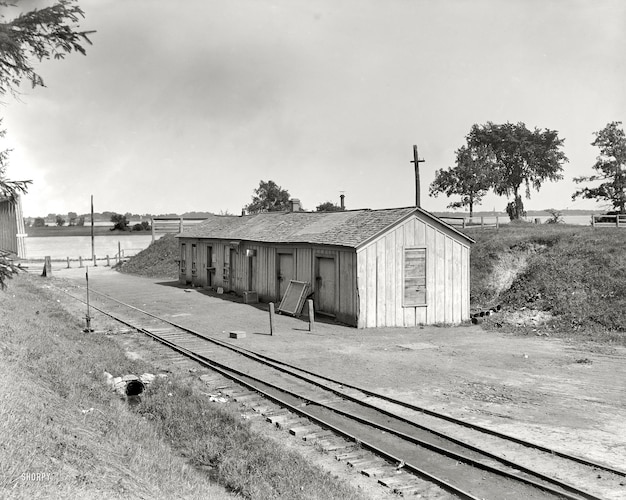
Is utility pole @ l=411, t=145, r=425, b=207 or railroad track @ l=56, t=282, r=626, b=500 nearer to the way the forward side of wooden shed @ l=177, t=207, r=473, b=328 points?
the railroad track

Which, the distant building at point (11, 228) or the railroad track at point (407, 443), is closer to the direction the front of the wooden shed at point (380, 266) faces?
the railroad track

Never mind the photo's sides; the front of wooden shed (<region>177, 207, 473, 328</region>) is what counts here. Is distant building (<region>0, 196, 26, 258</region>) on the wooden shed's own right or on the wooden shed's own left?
on the wooden shed's own right

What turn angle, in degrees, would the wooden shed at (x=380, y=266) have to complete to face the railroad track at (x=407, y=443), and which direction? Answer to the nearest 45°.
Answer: approximately 45° to its left

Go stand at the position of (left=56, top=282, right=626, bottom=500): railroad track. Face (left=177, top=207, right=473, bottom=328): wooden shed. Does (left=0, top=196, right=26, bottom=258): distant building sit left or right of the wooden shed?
left

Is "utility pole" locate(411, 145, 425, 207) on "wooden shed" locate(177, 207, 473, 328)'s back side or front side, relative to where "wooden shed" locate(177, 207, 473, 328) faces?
on the back side

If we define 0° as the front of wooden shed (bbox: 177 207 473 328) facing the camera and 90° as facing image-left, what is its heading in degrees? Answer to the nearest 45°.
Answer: approximately 45°
